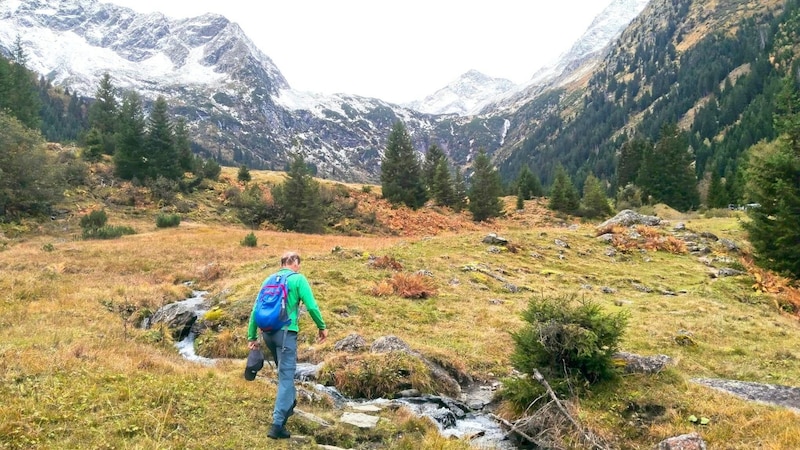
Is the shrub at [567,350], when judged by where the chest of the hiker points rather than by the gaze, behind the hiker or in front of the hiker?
in front

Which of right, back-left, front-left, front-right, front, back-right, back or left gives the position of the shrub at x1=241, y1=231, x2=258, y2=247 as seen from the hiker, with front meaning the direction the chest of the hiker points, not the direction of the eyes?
front-left

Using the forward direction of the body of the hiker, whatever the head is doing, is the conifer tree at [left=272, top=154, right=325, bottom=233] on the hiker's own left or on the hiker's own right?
on the hiker's own left

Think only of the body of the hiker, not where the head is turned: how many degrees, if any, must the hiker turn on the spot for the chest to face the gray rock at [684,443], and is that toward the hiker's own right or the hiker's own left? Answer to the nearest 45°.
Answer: approximately 45° to the hiker's own right

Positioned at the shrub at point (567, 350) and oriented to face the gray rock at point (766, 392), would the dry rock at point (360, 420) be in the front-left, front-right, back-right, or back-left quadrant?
back-right

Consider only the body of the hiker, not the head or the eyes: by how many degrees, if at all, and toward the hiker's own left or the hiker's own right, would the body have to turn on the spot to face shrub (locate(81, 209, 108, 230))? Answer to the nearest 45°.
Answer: approximately 90° to the hiker's own left

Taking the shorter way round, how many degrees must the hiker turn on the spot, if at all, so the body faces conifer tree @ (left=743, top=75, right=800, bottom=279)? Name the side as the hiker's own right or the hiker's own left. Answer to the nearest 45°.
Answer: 0° — they already face it

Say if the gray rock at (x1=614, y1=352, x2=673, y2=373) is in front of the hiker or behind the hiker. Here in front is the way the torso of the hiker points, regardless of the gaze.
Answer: in front

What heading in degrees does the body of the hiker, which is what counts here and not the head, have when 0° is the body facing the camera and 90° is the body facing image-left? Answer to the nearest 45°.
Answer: approximately 225°

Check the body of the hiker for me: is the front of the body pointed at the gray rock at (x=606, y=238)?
yes
